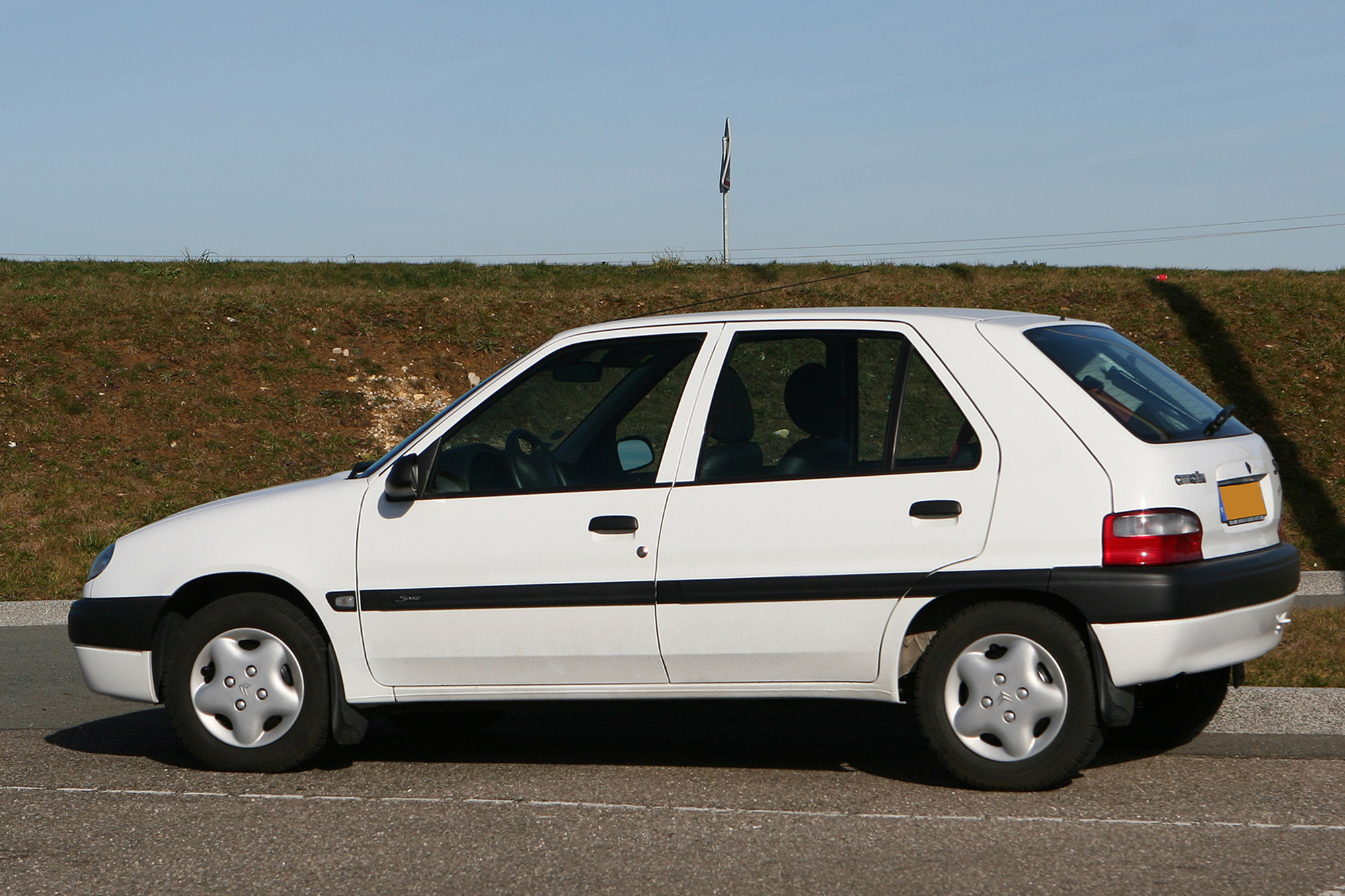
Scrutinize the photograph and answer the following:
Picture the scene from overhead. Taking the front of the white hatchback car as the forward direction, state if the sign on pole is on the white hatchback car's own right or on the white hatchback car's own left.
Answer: on the white hatchback car's own right

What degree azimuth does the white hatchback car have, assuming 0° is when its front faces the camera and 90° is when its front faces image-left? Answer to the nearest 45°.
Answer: approximately 90°
